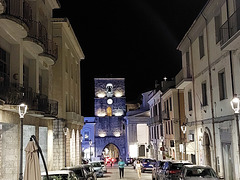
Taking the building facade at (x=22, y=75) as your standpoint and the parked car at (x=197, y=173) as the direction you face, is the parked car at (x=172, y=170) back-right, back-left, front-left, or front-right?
front-left

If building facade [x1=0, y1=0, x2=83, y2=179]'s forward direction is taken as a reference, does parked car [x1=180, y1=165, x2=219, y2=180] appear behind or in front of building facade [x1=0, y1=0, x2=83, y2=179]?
in front

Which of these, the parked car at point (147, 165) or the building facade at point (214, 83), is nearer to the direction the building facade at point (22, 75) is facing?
the building facade

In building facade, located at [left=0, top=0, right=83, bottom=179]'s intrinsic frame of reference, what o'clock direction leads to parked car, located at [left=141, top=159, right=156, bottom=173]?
The parked car is roughly at 10 o'clock from the building facade.

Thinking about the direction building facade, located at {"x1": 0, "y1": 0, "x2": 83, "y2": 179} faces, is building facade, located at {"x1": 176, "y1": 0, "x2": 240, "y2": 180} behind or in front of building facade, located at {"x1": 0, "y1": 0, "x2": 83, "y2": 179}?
in front

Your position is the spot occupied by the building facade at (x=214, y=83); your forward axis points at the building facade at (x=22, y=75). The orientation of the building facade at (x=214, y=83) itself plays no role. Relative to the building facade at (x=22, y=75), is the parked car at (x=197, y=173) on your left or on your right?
left

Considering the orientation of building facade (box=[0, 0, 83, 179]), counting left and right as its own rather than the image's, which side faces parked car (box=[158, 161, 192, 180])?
front

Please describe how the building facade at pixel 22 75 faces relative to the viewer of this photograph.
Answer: facing to the right of the viewer
